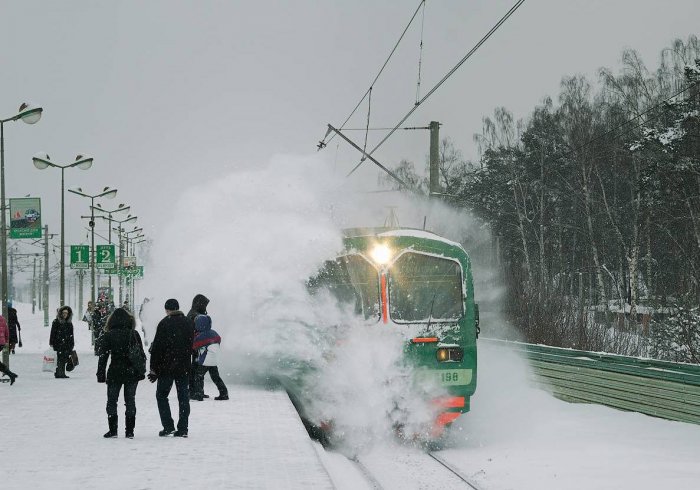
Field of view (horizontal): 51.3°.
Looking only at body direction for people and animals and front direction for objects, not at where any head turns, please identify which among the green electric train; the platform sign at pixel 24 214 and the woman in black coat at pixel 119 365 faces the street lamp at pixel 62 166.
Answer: the woman in black coat

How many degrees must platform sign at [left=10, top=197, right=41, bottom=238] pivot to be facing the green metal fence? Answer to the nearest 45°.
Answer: approximately 45° to its left

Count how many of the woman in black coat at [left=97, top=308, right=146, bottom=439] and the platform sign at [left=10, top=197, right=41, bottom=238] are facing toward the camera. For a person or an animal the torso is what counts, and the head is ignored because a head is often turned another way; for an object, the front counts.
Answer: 1

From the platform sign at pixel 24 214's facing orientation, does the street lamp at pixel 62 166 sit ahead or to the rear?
to the rear

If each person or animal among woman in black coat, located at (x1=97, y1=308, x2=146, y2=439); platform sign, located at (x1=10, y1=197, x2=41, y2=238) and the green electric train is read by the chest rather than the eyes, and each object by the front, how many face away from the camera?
1

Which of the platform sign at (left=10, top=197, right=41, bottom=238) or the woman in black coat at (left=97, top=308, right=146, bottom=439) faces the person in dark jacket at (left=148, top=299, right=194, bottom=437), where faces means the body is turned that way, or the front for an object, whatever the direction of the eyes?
the platform sign

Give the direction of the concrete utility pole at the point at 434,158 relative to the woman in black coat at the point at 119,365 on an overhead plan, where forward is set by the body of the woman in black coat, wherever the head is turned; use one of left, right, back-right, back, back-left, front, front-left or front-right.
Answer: front-right

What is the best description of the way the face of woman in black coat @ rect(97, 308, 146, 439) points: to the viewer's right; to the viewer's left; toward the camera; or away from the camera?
away from the camera

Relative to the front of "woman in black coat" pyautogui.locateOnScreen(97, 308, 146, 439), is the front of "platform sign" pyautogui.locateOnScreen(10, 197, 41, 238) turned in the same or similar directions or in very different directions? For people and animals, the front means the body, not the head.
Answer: very different directions

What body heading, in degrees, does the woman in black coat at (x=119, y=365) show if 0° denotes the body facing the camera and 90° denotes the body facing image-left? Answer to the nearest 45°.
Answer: approximately 180°

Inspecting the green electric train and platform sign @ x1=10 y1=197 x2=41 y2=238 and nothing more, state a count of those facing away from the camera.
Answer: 0

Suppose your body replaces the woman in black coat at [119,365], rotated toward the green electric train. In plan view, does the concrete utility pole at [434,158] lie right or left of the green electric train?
left

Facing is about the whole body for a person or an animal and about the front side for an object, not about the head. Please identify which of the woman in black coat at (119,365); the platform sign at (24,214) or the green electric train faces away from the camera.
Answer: the woman in black coat
